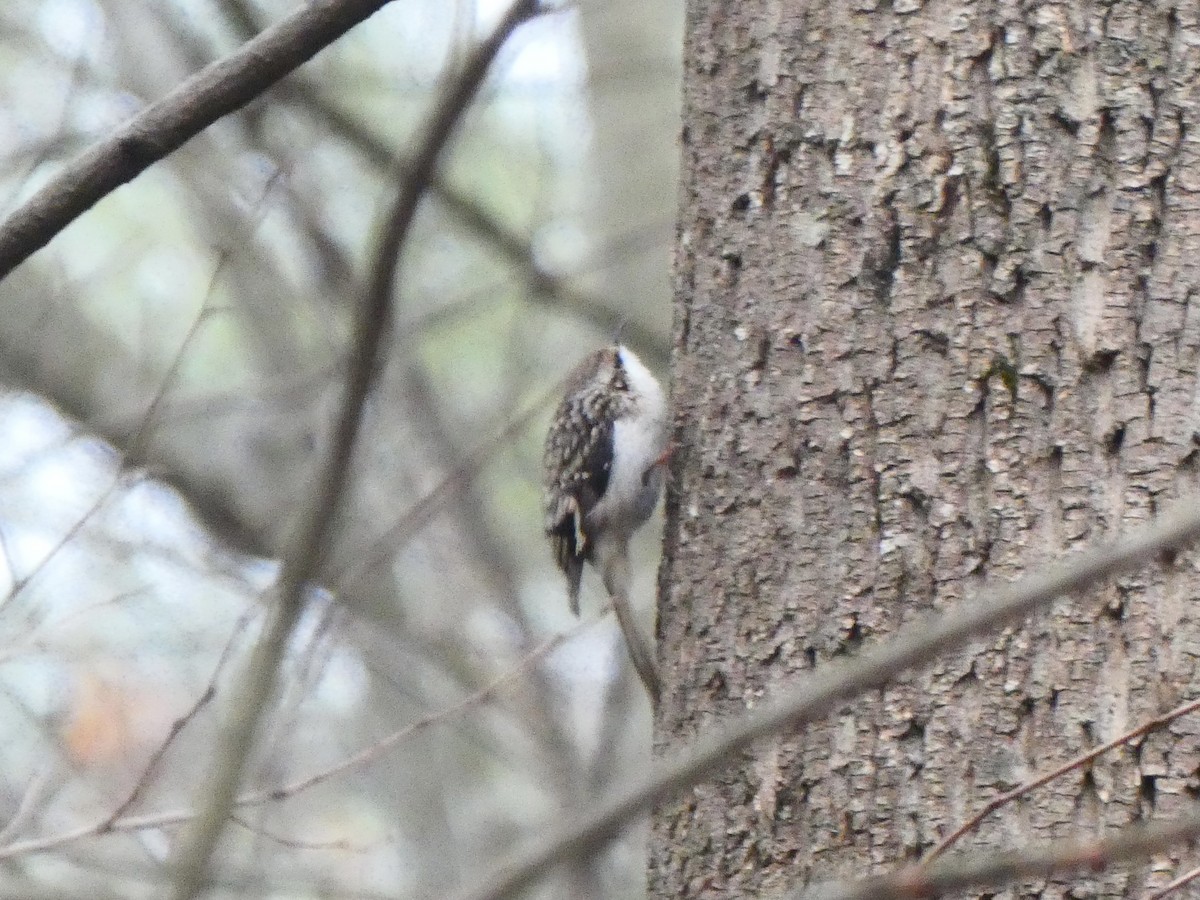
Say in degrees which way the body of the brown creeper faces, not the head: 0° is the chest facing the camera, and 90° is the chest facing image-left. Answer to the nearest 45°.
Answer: approximately 270°

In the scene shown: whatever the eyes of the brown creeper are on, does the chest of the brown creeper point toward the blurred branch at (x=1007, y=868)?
no

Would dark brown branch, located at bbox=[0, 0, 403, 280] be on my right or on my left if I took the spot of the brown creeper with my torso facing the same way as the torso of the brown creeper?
on my right

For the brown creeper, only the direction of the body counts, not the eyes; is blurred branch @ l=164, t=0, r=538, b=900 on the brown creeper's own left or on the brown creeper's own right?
on the brown creeper's own right

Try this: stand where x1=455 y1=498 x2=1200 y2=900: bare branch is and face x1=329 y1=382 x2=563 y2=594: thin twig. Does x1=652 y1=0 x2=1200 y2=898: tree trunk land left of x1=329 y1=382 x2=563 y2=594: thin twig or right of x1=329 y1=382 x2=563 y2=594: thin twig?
right

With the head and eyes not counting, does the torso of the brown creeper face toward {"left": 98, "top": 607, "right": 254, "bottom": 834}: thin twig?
no
